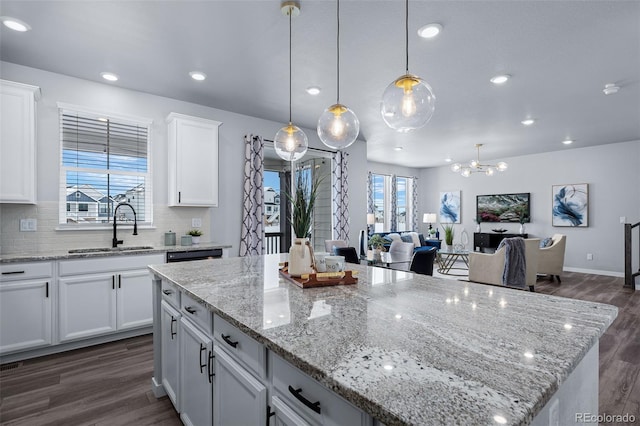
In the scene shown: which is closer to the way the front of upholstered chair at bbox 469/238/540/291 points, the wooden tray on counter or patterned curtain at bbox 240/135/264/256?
the patterned curtain

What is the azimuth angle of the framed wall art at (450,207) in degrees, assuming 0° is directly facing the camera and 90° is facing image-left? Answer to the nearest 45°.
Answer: approximately 45°

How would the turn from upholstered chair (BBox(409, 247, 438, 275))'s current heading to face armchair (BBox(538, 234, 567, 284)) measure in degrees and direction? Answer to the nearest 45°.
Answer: approximately 135° to its right

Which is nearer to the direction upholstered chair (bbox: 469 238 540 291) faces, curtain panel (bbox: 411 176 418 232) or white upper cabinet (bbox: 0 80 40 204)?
the curtain panel

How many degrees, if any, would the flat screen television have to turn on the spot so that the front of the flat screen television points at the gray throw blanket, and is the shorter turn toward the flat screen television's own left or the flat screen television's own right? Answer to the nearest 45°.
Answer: approximately 45° to the flat screen television's own left

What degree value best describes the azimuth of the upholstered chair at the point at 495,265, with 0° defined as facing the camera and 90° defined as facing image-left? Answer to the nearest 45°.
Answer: approximately 135°
